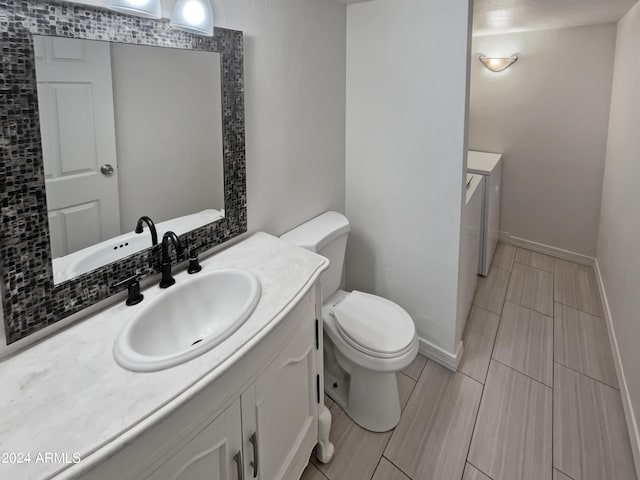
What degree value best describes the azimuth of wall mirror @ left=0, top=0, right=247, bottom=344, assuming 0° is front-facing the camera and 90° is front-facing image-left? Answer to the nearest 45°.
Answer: approximately 315°

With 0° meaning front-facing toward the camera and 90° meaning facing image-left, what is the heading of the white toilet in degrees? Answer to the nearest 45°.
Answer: approximately 315°

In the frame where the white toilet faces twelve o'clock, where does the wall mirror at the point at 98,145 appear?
The wall mirror is roughly at 3 o'clock from the white toilet.

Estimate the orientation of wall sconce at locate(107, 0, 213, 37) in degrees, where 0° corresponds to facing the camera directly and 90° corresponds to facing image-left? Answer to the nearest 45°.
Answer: approximately 315°
